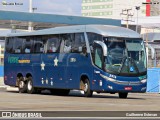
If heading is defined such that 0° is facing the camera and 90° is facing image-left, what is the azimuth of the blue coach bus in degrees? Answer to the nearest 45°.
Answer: approximately 315°
